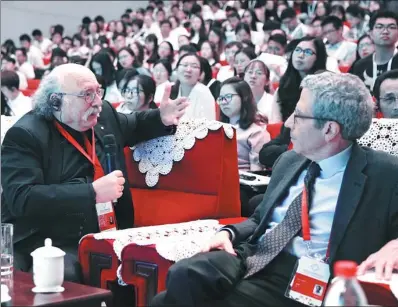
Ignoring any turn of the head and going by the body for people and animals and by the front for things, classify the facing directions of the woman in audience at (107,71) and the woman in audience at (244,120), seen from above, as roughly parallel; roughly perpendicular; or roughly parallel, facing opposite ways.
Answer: roughly parallel

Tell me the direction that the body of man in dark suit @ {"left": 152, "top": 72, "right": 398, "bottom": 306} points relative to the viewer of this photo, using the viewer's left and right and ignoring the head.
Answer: facing the viewer and to the left of the viewer

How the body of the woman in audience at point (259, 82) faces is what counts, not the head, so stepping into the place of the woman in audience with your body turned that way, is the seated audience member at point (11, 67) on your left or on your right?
on your right

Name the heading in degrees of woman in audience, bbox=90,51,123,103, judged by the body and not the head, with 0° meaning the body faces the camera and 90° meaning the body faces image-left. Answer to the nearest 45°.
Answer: approximately 45°

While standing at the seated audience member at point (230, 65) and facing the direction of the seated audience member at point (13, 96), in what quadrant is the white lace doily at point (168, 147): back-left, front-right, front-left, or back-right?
front-left

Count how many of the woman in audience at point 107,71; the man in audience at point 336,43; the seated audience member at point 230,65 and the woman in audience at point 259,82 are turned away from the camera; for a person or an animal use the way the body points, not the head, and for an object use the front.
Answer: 0

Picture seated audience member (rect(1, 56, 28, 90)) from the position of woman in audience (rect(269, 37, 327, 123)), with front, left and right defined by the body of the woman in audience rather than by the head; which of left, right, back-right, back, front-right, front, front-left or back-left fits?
right

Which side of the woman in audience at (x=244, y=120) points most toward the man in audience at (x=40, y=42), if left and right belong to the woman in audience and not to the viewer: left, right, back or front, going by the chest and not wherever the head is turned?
right

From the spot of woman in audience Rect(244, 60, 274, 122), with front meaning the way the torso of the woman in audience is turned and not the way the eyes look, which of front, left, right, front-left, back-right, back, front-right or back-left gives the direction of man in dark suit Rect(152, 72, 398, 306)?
front-left

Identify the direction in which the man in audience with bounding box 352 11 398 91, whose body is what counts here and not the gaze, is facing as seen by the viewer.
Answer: toward the camera

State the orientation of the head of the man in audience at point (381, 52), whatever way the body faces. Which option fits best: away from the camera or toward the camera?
toward the camera
